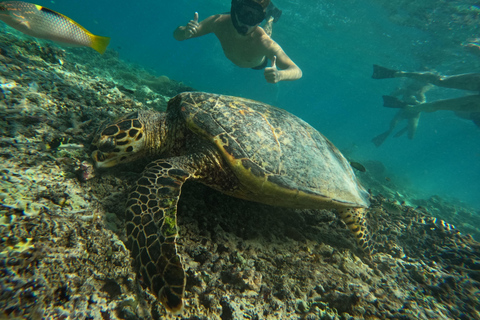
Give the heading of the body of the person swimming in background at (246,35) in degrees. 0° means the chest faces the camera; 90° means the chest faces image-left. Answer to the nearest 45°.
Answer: approximately 0°

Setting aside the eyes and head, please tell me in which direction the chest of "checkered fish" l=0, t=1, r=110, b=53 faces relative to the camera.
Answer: to the viewer's left

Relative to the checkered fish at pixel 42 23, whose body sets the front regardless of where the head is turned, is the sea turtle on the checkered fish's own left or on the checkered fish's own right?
on the checkered fish's own left

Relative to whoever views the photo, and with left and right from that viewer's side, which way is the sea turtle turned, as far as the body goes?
facing to the left of the viewer

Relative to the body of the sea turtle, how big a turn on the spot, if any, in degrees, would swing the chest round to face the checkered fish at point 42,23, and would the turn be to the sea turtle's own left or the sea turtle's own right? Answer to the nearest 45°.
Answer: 0° — it already faces it

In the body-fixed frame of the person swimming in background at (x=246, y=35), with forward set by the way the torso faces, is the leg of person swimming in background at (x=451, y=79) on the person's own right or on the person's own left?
on the person's own left

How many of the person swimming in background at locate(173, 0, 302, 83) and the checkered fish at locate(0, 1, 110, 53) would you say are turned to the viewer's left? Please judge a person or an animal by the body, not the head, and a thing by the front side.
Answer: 1

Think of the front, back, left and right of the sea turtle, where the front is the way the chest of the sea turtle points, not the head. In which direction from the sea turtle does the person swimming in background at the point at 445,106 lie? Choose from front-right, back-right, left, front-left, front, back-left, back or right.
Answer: back-right

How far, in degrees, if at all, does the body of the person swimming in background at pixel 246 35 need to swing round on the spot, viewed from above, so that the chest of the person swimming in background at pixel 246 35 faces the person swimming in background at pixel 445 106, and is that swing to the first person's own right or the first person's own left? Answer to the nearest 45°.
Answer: approximately 90° to the first person's own left

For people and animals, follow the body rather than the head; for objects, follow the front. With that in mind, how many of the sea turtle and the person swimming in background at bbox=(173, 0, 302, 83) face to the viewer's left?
1
